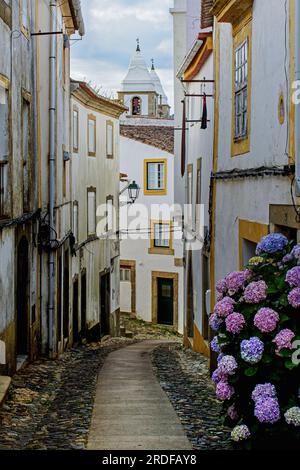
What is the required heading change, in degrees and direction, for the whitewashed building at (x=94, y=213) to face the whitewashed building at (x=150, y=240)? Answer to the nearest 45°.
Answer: approximately 135° to its left

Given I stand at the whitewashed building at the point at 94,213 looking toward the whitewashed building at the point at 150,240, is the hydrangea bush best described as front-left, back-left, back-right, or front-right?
back-right

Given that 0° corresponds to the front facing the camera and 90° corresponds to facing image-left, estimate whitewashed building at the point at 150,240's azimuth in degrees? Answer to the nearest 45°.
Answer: approximately 0°

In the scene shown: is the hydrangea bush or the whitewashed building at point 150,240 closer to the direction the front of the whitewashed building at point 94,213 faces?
the hydrangea bush

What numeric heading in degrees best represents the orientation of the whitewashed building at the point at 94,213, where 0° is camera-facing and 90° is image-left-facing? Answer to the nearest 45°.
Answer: approximately 315°

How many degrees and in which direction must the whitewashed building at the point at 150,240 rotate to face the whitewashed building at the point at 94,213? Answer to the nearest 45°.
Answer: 0° — it already faces it

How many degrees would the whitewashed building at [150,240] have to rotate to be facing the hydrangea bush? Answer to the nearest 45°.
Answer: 0° — it already faces it
